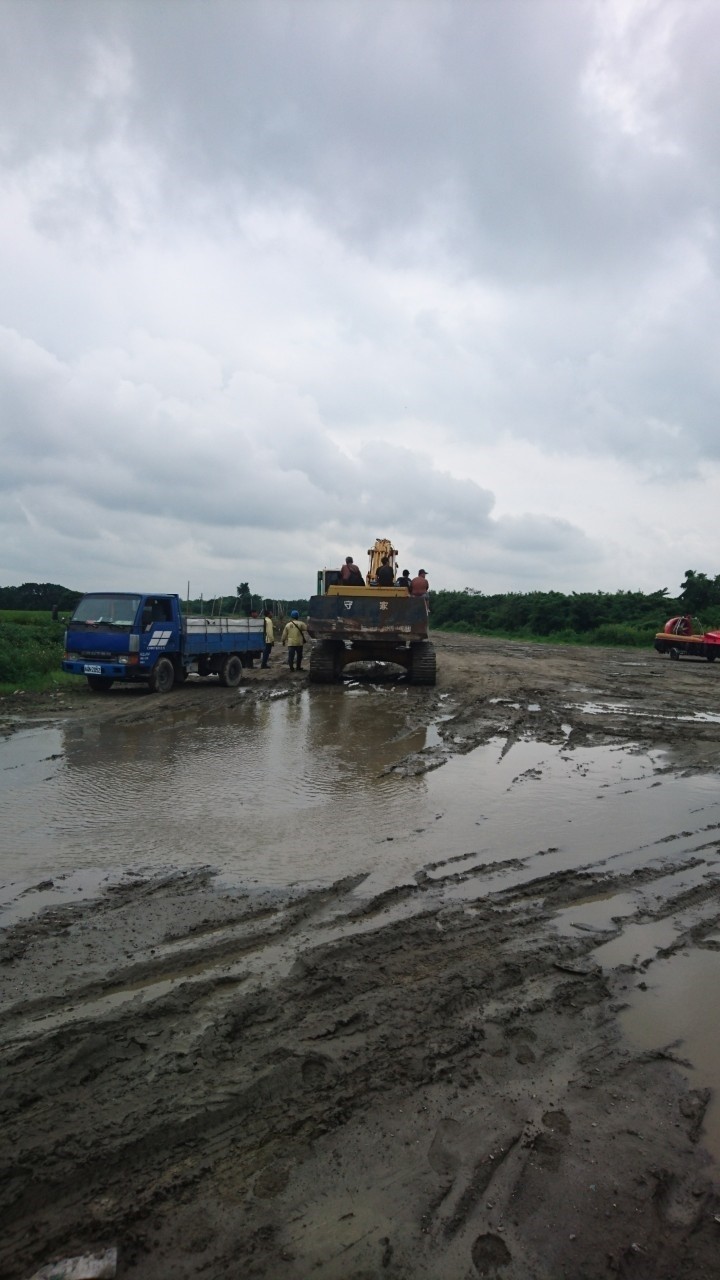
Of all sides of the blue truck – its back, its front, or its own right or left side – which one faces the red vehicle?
back

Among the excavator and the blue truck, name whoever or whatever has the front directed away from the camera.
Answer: the excavator

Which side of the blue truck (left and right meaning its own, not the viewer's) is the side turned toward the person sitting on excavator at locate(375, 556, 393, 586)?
back

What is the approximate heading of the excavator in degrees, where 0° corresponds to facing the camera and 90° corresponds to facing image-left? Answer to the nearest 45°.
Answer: approximately 180°

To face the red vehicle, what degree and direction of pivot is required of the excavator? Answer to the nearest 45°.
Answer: approximately 45° to its right

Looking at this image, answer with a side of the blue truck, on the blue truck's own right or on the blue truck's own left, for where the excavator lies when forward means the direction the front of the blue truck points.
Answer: on the blue truck's own left

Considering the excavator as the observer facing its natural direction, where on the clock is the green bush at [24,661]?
The green bush is roughly at 9 o'clock from the excavator.

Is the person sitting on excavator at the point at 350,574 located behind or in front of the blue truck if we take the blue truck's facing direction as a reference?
behind

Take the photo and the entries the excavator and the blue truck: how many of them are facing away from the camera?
1

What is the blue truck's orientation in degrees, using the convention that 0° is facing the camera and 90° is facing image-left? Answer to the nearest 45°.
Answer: approximately 45°
